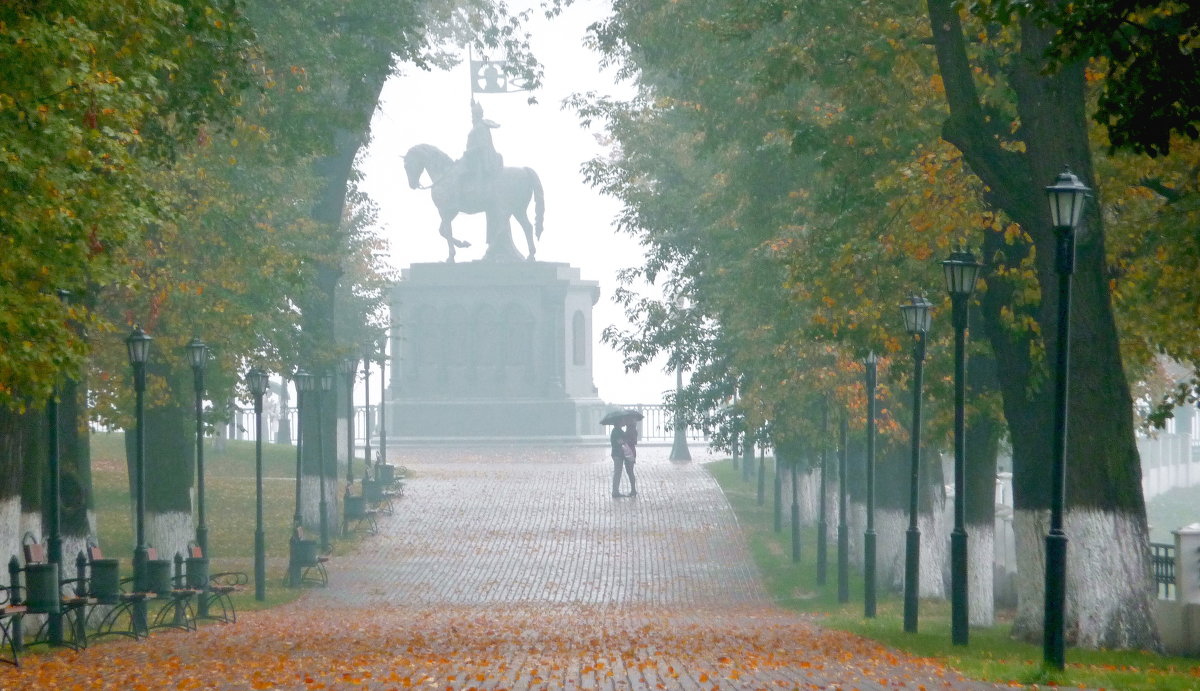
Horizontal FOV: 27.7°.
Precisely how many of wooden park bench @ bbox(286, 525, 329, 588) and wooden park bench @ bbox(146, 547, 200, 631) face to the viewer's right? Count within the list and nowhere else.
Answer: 2

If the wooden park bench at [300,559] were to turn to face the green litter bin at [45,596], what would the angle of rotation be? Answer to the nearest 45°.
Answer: approximately 90° to its right

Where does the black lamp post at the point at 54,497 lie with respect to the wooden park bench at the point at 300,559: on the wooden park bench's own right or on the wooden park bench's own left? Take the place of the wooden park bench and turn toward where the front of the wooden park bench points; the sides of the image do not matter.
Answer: on the wooden park bench's own right

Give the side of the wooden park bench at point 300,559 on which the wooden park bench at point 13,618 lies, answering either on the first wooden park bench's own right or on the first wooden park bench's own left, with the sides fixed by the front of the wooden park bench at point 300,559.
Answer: on the first wooden park bench's own right

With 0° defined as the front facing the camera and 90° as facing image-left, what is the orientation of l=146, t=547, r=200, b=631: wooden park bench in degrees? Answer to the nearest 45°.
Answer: approximately 270°

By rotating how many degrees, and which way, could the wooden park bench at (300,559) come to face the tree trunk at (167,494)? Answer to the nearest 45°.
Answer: approximately 135° to its right

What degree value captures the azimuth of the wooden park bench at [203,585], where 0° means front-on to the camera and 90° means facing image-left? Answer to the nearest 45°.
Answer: approximately 270°

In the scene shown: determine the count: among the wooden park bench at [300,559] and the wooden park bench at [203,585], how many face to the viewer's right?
2

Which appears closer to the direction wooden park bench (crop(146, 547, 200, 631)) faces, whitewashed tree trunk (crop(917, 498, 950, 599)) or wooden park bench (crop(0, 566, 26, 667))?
the whitewashed tree trunk

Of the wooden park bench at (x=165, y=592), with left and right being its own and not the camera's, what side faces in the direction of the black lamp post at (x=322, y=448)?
left

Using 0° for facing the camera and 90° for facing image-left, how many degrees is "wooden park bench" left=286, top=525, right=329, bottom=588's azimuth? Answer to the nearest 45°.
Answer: approximately 270°

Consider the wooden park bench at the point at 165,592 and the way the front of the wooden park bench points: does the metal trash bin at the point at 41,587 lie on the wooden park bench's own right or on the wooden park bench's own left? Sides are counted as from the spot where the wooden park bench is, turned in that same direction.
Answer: on the wooden park bench's own right
